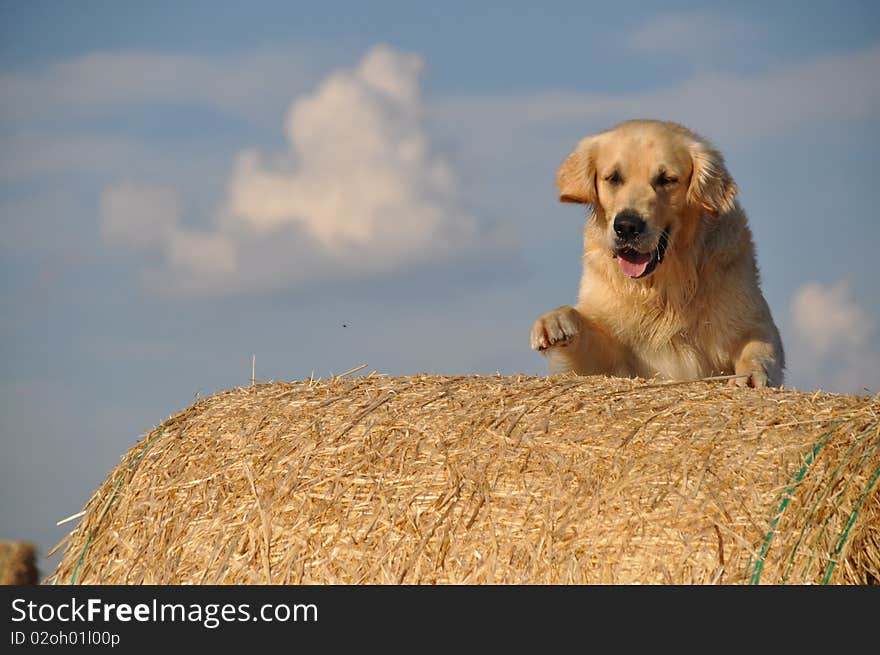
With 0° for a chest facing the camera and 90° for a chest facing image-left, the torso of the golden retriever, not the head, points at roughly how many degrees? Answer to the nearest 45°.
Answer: approximately 0°
